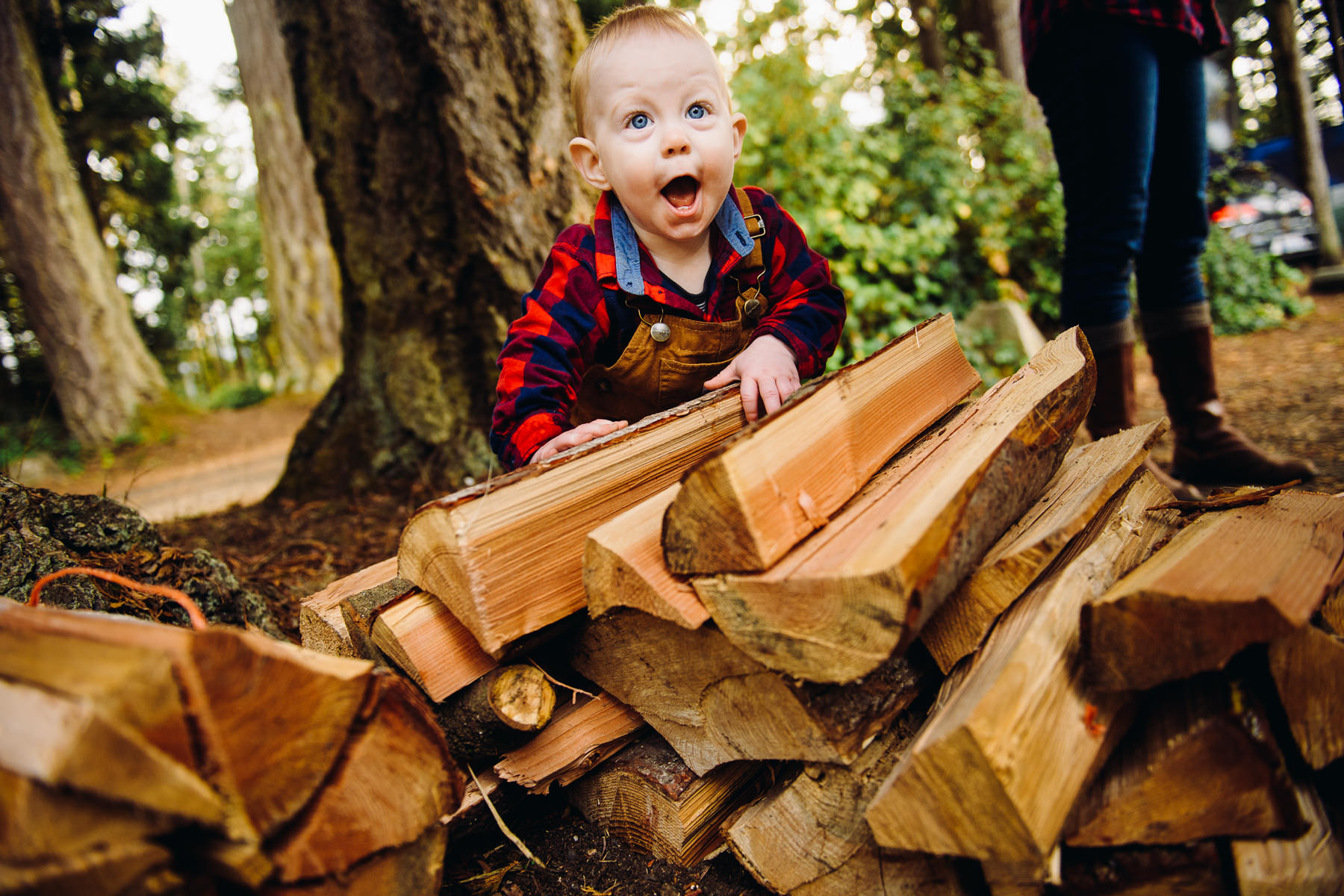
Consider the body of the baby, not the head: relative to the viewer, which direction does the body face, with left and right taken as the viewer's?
facing the viewer
